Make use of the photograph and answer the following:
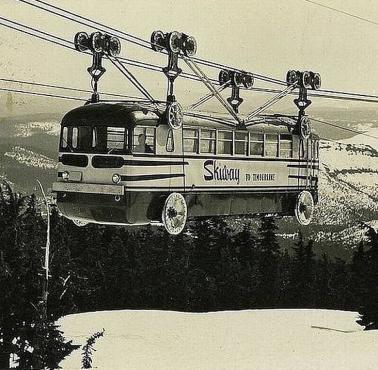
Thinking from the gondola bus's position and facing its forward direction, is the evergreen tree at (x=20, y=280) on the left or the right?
on its right

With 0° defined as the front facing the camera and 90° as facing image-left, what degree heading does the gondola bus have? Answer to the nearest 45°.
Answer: approximately 45°
